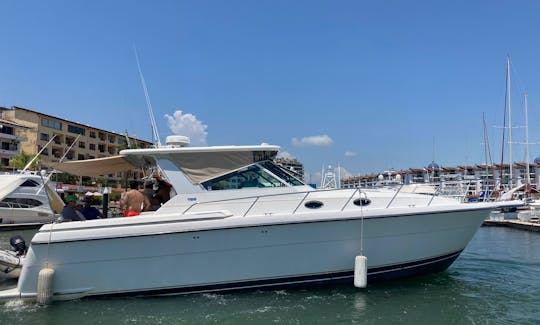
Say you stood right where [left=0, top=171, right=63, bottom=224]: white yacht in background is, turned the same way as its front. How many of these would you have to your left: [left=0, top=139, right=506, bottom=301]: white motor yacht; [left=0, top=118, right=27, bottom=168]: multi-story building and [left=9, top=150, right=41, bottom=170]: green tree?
1

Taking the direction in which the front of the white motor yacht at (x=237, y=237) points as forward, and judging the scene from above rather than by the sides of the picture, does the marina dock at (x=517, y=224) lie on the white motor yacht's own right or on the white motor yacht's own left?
on the white motor yacht's own left

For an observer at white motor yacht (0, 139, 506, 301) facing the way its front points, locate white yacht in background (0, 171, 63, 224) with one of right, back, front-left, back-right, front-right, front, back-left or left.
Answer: back-left

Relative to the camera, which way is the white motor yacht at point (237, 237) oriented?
to the viewer's right

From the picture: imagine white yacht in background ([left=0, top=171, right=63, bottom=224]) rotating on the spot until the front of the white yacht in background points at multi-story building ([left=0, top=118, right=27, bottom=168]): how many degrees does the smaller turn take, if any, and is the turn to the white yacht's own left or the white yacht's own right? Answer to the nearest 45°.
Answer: approximately 90° to the white yacht's own right

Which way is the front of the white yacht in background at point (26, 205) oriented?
to the viewer's left

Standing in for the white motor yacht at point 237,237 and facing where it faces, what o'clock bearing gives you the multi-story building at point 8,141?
The multi-story building is roughly at 8 o'clock from the white motor yacht.

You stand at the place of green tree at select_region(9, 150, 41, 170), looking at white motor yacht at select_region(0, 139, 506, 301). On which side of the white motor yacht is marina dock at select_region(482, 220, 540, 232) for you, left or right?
left

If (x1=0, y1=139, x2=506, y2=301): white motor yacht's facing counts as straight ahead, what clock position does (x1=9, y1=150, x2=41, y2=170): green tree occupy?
The green tree is roughly at 8 o'clock from the white motor yacht.

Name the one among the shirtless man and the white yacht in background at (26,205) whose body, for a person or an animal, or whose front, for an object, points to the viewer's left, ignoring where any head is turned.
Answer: the white yacht in background
